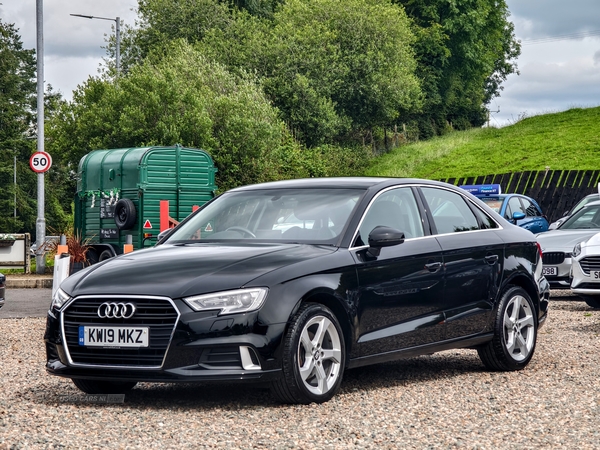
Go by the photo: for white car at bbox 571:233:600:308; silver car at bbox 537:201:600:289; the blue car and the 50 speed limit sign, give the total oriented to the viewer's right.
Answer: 0

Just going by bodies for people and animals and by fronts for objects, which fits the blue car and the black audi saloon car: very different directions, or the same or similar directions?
same or similar directions

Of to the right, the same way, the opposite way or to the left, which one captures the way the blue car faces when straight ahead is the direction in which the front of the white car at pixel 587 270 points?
the same way

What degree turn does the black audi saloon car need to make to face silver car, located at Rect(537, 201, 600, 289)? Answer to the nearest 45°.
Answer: approximately 180°

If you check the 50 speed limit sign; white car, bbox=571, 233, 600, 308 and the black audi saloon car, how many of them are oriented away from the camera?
0

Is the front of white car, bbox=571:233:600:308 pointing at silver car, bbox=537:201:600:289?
no

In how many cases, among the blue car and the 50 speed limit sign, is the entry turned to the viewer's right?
0

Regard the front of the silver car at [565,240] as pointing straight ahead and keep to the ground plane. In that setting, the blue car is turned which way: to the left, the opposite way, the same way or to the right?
the same way

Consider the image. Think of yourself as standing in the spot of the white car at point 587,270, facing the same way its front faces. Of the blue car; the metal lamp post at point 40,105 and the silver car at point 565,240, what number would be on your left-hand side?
0

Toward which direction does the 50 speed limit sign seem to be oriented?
toward the camera

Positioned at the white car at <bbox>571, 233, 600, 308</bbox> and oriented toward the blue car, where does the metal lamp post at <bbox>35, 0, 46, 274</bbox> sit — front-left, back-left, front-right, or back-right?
front-left

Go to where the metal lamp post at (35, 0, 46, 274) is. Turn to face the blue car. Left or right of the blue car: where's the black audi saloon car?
right

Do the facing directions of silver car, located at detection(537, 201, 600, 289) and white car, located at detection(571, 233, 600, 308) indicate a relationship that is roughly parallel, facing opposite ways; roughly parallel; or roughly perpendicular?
roughly parallel

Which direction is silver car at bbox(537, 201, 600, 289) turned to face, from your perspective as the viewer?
facing the viewer and to the left of the viewer

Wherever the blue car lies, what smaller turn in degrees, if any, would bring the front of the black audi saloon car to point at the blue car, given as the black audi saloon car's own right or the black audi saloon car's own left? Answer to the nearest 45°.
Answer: approximately 135° to the black audi saloon car's own right

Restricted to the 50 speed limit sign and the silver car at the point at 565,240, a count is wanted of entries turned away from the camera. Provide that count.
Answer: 0

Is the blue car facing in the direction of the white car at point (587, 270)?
no

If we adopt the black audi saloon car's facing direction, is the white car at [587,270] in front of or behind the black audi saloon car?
behind

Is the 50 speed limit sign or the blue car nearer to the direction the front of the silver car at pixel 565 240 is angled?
the 50 speed limit sign

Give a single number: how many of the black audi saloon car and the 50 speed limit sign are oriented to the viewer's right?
0
